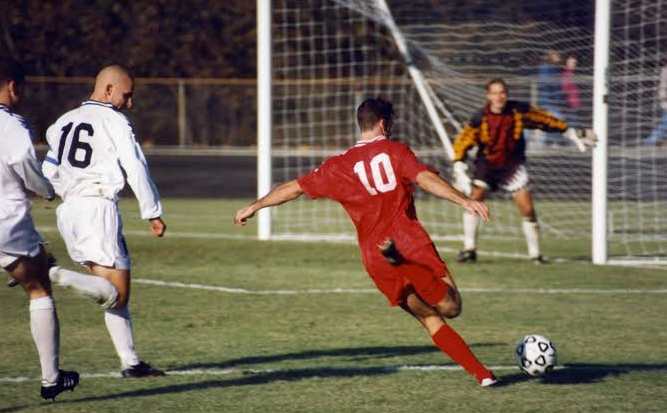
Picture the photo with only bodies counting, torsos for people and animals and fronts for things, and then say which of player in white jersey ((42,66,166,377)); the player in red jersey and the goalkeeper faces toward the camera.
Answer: the goalkeeper

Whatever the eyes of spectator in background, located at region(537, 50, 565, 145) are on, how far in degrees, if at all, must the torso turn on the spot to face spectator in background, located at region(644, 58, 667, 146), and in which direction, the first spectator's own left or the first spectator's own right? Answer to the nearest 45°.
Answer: approximately 45° to the first spectator's own left

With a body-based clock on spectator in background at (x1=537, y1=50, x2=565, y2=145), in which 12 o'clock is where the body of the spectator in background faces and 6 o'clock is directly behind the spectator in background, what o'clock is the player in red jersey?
The player in red jersey is roughly at 12 o'clock from the spectator in background.

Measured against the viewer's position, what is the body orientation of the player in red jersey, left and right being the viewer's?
facing away from the viewer and to the right of the viewer

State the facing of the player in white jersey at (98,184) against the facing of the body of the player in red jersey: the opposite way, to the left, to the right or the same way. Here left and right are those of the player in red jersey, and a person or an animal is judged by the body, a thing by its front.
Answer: the same way

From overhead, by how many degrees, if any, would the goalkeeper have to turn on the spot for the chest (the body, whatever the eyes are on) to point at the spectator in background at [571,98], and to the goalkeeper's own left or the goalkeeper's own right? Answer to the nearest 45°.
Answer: approximately 180°

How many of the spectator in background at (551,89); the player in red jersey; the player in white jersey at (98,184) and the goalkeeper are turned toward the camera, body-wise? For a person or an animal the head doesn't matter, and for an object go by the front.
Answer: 2

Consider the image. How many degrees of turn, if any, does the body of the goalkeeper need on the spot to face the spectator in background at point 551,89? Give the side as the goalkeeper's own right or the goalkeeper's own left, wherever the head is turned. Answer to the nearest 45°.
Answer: approximately 180°

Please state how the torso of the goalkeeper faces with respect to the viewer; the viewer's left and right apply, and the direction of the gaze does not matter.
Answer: facing the viewer

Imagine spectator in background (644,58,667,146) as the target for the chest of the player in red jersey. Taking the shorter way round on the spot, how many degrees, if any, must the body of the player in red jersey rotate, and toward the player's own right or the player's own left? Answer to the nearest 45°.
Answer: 0° — they already face them

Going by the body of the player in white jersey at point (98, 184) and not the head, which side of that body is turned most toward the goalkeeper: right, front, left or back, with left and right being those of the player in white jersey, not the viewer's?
front

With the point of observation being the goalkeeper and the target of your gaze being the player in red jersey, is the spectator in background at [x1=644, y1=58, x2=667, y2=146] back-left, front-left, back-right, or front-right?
back-left

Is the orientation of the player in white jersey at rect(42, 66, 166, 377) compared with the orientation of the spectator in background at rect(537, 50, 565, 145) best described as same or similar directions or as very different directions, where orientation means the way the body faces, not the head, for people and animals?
very different directions

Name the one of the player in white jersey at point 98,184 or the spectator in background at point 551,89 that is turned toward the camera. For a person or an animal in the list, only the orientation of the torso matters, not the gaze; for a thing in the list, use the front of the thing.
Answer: the spectator in background

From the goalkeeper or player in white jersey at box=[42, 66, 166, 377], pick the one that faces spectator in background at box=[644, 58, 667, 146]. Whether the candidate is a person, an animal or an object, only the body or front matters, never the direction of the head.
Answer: the player in white jersey

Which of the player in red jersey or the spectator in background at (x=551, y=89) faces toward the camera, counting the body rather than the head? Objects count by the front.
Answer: the spectator in background

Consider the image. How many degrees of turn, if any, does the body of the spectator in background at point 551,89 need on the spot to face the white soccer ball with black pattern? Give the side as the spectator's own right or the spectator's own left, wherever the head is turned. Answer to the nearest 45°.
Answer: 0° — they already face it

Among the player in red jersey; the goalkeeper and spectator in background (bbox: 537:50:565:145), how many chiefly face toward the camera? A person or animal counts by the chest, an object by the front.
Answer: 2

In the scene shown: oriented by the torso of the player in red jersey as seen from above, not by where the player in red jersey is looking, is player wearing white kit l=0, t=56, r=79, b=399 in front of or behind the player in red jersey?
behind

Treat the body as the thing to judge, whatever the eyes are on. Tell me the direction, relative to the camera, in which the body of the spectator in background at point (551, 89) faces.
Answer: toward the camera

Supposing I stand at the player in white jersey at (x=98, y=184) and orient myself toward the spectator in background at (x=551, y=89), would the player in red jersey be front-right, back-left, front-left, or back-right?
front-right
